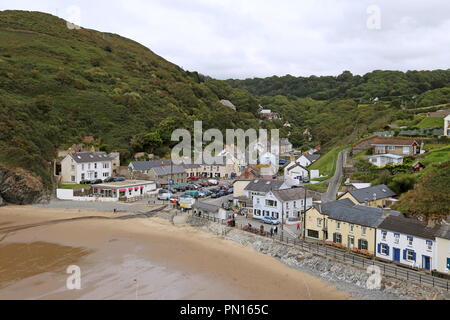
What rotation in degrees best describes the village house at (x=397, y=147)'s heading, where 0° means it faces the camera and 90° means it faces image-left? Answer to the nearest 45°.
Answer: approximately 0°

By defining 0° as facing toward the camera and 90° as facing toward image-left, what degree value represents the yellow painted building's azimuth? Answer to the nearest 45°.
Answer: approximately 45°

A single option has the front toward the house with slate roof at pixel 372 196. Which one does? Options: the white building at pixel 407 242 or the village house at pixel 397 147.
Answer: the village house

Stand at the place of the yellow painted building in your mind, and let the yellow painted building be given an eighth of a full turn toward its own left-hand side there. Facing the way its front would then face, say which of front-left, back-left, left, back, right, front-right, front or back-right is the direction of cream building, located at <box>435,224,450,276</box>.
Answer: front-left

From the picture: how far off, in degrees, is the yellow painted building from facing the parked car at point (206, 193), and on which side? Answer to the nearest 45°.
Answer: approximately 90° to its right

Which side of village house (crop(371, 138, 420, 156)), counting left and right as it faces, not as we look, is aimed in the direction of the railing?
front

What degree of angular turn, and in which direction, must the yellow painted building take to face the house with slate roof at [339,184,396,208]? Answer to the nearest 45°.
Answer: approximately 135° to its right

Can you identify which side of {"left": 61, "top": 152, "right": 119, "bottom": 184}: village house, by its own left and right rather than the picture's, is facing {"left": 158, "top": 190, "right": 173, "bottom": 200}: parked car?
front

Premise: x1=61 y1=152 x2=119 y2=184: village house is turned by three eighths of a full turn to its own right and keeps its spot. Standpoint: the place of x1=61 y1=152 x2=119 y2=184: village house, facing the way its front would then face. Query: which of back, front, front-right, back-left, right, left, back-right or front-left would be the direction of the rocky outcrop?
front-left
